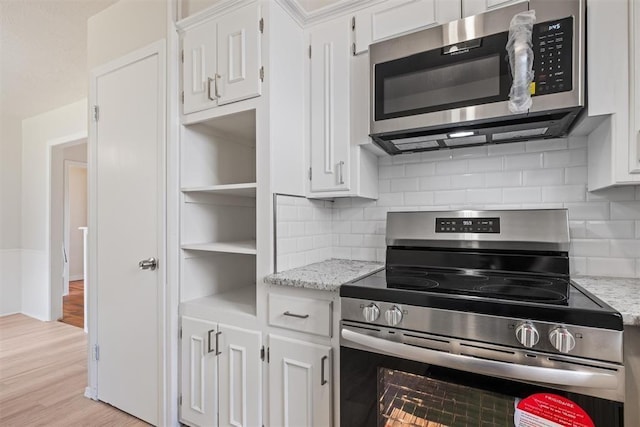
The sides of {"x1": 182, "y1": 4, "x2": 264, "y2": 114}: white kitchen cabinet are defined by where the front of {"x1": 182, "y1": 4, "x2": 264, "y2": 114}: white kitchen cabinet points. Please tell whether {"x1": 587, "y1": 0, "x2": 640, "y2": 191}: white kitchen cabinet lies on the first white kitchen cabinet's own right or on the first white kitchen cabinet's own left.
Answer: on the first white kitchen cabinet's own left

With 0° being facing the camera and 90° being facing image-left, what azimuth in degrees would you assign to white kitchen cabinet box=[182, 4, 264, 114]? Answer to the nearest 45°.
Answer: approximately 45°

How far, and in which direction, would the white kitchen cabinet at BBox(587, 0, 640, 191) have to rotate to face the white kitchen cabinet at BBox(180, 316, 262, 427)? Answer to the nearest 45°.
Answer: approximately 45° to its right

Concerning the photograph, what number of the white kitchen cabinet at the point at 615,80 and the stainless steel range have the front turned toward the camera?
2

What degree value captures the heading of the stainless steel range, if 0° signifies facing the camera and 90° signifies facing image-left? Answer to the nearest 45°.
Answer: approximately 0°

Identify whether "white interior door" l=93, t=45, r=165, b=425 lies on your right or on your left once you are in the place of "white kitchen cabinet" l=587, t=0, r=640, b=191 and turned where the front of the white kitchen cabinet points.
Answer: on your right

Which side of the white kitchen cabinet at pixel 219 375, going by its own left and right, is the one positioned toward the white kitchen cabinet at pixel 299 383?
left
